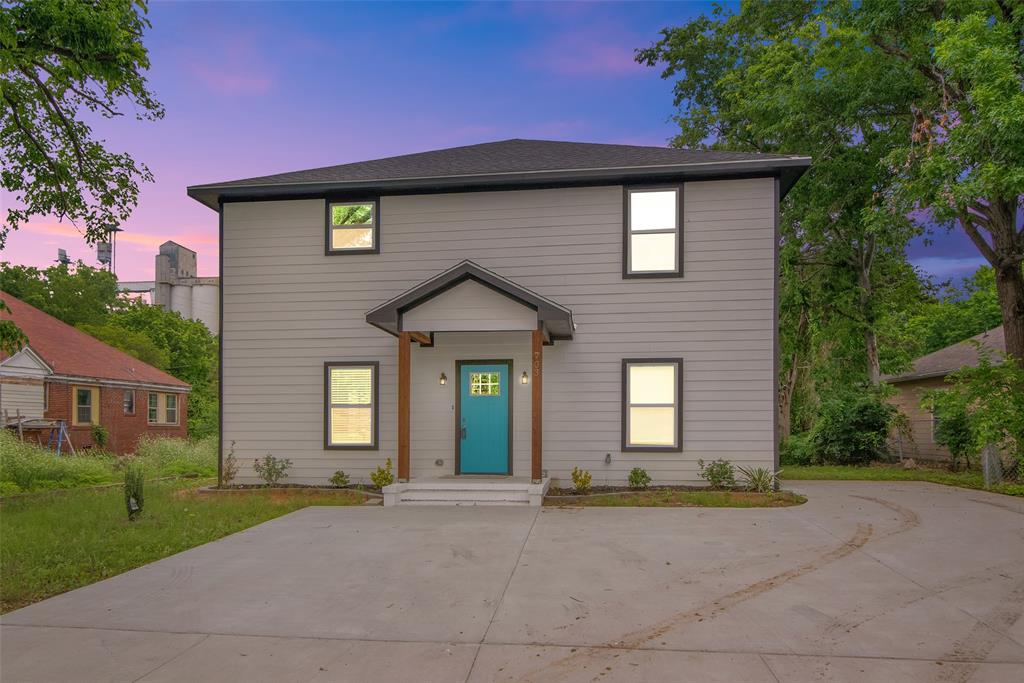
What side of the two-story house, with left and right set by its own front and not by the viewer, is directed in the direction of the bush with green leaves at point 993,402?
left

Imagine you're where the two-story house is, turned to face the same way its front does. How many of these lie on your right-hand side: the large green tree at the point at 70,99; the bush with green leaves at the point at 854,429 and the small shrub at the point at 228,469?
2

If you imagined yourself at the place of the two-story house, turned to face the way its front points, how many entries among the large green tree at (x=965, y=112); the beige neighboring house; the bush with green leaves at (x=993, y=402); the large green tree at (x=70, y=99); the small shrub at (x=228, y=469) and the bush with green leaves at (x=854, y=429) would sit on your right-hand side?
2

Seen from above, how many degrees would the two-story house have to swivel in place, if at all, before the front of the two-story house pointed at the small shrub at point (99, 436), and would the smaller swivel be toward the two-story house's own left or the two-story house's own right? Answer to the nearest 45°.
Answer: approximately 135° to the two-story house's own right

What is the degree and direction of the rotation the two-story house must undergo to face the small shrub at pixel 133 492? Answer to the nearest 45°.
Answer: approximately 45° to its right

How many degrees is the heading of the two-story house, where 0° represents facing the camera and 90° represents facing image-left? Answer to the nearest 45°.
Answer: approximately 0°

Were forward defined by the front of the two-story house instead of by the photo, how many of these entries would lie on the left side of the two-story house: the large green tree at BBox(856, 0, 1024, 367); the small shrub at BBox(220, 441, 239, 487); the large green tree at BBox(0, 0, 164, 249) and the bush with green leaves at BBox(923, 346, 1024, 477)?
2
